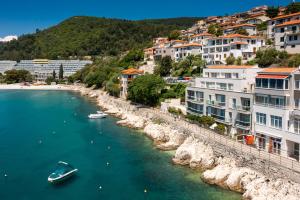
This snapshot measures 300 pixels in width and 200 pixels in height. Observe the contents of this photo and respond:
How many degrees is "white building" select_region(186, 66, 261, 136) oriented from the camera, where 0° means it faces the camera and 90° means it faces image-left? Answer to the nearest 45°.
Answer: approximately 45°

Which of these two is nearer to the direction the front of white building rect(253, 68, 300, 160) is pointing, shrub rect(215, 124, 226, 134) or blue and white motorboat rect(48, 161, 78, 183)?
the blue and white motorboat

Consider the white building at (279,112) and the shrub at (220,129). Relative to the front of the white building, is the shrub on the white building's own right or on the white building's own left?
on the white building's own right
